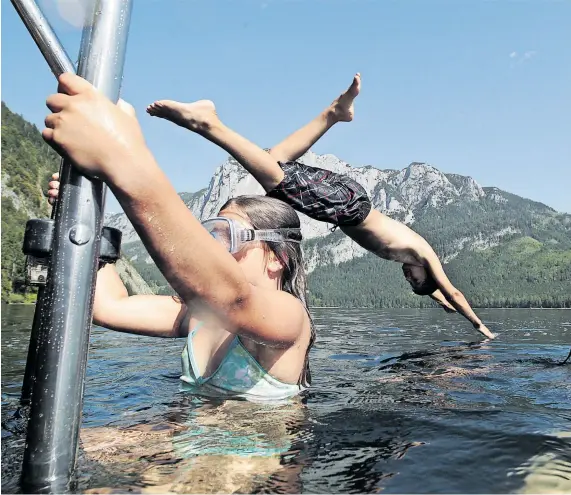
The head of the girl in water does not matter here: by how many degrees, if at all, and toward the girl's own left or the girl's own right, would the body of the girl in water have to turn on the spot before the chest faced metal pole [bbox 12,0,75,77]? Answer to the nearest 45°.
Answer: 0° — they already face it

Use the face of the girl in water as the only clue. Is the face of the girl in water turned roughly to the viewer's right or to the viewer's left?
to the viewer's left
